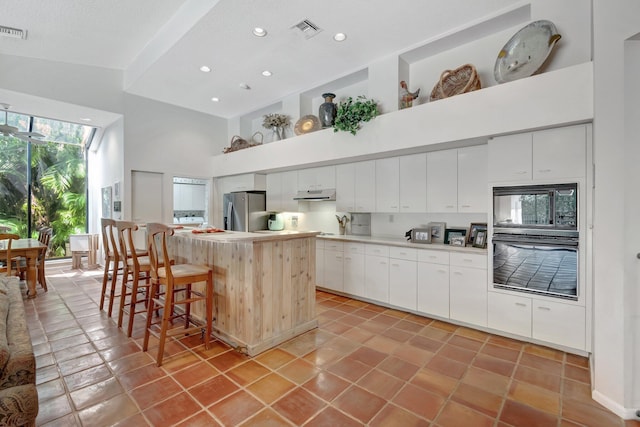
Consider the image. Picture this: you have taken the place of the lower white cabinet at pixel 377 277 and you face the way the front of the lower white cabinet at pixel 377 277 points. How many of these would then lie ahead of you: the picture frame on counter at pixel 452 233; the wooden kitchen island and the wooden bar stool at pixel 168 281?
2

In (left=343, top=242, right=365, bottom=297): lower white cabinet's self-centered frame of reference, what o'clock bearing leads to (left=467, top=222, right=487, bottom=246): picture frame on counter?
The picture frame on counter is roughly at 8 o'clock from the lower white cabinet.

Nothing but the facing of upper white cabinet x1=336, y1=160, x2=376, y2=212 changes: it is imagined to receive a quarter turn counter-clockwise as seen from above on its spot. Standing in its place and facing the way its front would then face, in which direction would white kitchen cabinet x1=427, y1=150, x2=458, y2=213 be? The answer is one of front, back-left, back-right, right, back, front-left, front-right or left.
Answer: front

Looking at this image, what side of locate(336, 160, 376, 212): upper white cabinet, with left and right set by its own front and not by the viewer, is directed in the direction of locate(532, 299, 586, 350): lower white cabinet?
left

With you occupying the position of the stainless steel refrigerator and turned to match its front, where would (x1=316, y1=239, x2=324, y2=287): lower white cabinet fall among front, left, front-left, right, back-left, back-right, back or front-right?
left

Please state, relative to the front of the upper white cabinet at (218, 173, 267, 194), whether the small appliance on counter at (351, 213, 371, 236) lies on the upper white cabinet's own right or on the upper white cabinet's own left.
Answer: on the upper white cabinet's own left

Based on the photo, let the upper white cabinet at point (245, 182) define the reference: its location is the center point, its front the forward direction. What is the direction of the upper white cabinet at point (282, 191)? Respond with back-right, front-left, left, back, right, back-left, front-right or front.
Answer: left

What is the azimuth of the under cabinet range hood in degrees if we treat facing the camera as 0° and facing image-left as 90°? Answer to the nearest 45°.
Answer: approximately 45°

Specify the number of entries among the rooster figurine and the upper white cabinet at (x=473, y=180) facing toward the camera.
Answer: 1

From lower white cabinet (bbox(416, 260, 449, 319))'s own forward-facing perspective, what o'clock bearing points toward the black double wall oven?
The black double wall oven is roughly at 8 o'clock from the lower white cabinet.
